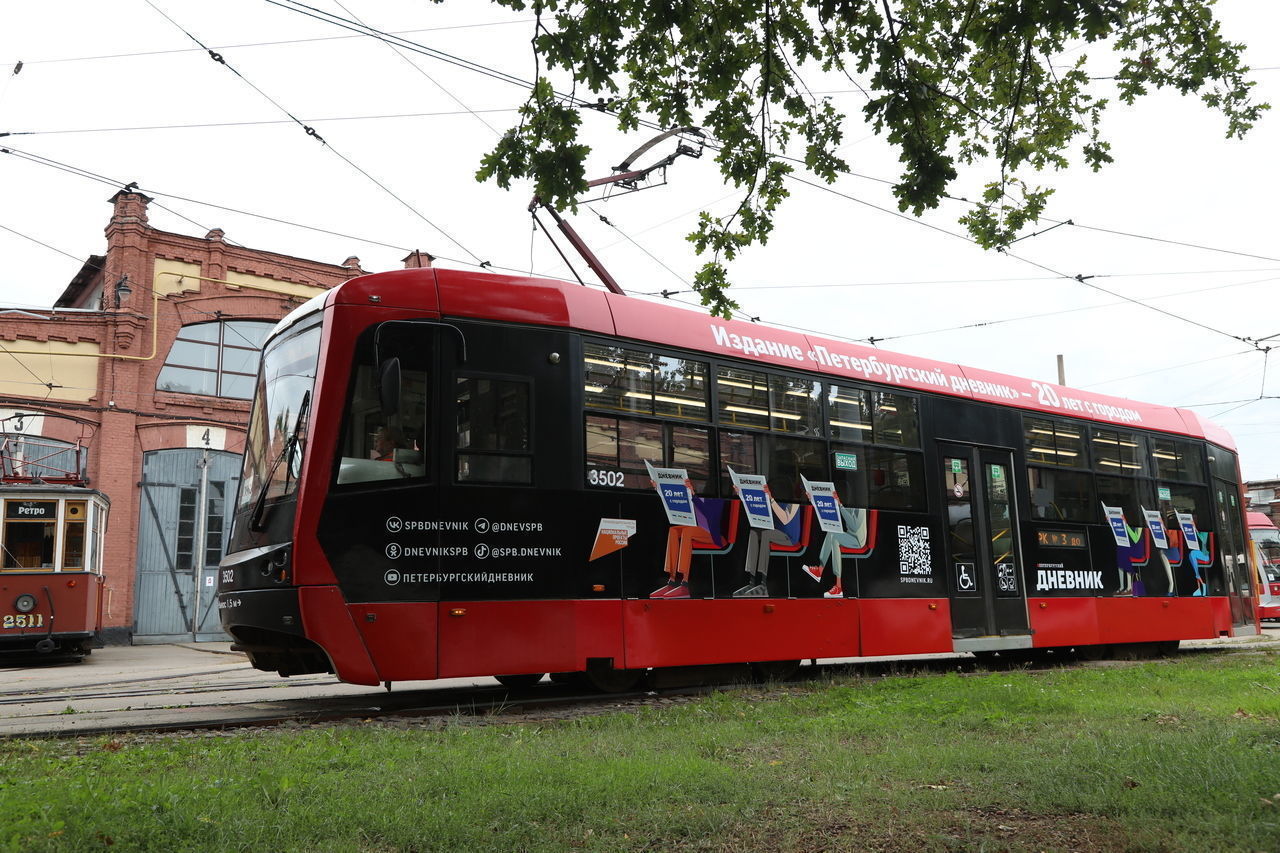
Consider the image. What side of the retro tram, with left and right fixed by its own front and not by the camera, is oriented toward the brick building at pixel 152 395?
back

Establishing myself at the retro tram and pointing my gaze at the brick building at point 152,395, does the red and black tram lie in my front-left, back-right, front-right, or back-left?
back-right

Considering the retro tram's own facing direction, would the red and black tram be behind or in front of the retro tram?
in front

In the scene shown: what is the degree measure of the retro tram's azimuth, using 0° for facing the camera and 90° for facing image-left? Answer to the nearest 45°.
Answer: approximately 0°

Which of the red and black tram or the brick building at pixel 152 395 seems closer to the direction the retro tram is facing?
the red and black tram
